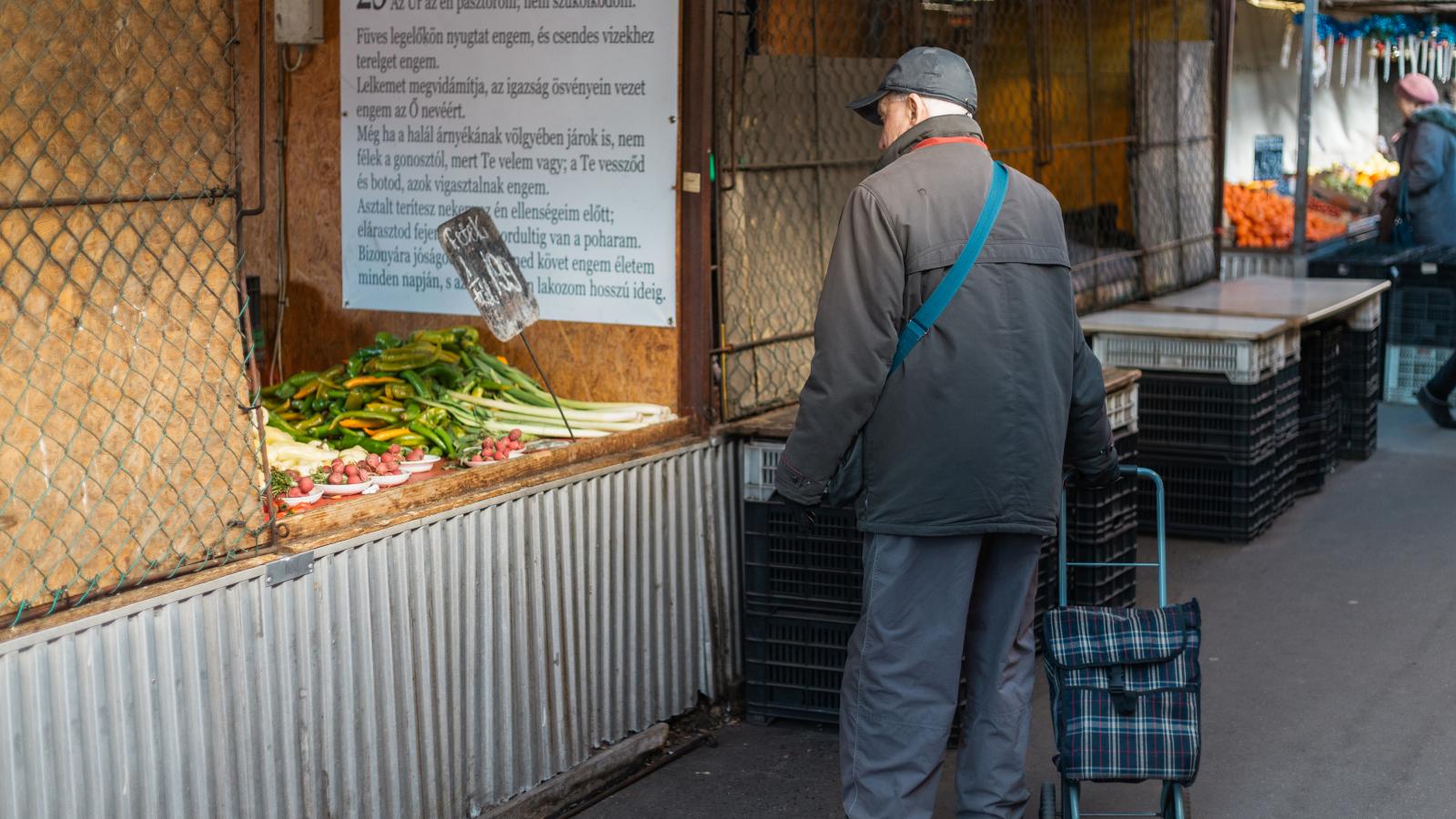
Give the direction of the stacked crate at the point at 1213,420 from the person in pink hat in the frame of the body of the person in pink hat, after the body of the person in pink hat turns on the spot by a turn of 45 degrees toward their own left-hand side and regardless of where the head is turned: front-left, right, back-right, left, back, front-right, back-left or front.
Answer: front-left

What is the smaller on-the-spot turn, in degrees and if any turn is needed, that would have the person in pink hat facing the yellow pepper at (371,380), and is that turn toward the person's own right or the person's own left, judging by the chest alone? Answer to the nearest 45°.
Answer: approximately 90° to the person's own left

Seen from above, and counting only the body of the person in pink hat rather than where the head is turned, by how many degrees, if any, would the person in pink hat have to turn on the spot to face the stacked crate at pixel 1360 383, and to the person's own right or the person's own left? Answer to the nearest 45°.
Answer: approximately 90° to the person's own left

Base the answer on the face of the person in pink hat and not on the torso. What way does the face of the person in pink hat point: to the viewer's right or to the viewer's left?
to the viewer's left

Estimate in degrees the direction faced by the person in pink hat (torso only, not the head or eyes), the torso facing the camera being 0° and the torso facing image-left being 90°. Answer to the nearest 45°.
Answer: approximately 90°

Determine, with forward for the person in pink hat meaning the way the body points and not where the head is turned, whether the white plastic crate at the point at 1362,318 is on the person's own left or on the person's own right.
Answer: on the person's own left
